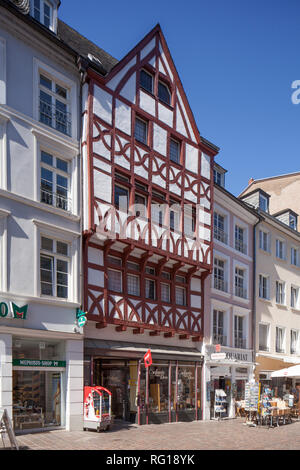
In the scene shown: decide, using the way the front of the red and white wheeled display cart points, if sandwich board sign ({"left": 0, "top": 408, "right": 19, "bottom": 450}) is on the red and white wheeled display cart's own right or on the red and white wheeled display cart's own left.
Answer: on the red and white wheeled display cart's own right

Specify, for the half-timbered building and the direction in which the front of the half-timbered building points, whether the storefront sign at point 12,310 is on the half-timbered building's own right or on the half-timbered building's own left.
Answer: on the half-timbered building's own right

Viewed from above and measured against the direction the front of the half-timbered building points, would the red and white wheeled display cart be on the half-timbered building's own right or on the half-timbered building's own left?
on the half-timbered building's own right

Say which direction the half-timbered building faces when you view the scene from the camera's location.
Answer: facing the viewer and to the right of the viewer

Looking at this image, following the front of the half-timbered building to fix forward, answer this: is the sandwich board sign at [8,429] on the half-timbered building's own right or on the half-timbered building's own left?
on the half-timbered building's own right

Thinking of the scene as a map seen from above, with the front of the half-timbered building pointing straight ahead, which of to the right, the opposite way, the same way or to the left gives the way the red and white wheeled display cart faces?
the same way

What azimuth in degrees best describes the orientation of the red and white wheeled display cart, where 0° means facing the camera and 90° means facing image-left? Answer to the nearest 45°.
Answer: approximately 315°

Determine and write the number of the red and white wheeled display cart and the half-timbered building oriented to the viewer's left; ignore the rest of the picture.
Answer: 0
